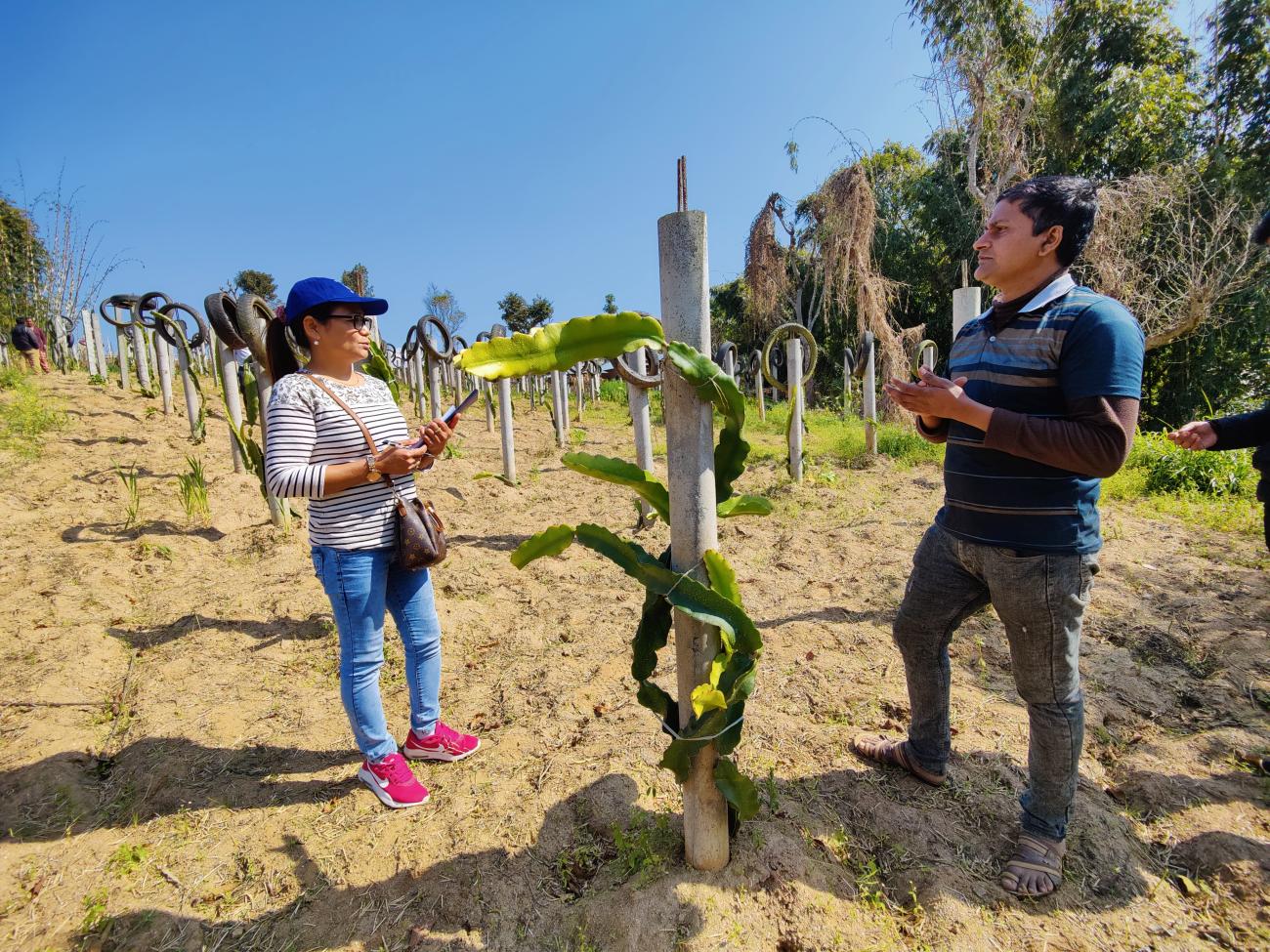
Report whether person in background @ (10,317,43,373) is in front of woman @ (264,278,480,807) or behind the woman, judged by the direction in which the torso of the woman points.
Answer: behind

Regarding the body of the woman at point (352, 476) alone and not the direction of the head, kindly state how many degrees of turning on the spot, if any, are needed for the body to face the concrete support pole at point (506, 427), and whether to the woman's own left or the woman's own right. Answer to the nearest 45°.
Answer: approximately 135° to the woman's own left

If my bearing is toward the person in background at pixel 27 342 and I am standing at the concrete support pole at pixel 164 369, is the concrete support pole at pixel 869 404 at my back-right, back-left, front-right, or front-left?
back-right

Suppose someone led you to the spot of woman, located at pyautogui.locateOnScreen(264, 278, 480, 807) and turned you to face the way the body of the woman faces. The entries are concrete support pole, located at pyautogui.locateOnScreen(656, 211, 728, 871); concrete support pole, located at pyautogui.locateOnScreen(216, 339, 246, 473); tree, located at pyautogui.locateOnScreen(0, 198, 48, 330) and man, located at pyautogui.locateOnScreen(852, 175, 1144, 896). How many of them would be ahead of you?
2

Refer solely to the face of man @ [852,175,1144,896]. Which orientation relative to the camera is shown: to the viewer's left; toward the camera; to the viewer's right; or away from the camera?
to the viewer's left

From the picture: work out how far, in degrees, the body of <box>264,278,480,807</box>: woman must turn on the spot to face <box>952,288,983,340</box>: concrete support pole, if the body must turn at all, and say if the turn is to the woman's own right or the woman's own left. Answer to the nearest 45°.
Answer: approximately 45° to the woman's own left

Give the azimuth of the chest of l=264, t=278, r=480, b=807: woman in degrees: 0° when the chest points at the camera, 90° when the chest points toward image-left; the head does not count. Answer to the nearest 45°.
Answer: approximately 315°

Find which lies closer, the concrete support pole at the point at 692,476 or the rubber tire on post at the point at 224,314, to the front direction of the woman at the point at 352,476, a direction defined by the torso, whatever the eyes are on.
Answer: the concrete support pole

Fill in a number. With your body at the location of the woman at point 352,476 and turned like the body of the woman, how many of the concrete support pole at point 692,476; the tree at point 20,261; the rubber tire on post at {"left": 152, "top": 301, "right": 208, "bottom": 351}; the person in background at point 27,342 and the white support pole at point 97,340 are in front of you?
1

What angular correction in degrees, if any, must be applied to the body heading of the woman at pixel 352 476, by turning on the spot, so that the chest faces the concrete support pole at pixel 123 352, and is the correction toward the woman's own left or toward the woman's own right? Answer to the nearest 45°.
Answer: approximately 135° to the woman's own left

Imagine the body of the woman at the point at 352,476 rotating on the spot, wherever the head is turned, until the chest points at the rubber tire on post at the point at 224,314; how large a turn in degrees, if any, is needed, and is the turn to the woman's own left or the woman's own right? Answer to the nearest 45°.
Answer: approximately 135° to the woman's own left

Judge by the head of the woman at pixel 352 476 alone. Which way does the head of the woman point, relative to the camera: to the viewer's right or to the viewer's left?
to the viewer's right

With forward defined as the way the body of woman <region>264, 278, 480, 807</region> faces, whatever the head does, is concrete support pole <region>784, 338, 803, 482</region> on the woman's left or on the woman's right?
on the woman's left

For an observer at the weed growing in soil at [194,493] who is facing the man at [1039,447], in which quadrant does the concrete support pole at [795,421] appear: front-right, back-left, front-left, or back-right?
front-left

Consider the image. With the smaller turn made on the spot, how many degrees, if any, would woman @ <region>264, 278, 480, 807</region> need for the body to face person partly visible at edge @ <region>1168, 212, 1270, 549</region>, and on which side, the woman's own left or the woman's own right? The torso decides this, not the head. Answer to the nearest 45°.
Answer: approximately 45° to the woman's own left

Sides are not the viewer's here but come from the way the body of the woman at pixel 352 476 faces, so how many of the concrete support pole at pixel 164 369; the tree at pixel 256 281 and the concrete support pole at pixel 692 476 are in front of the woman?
1
